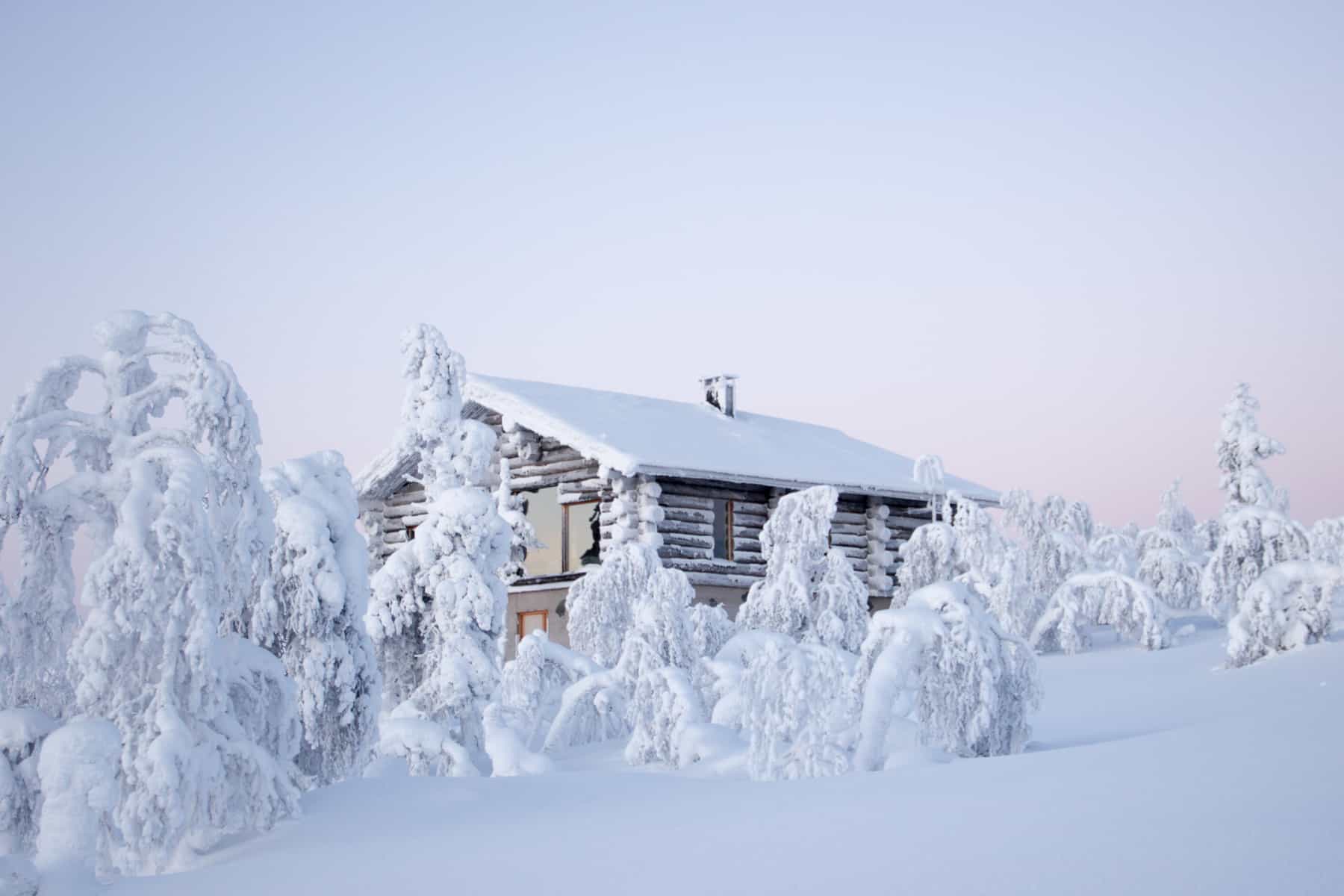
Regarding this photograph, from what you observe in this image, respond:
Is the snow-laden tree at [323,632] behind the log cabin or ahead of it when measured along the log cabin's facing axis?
ahead

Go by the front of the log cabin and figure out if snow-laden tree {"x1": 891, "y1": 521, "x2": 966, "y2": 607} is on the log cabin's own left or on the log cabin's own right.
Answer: on the log cabin's own left

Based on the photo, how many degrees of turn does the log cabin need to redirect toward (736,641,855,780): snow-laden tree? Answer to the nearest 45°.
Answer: approximately 45° to its left

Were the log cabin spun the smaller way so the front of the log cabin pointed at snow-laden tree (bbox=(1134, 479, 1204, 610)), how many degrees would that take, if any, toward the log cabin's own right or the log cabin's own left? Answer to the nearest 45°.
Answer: approximately 135° to the log cabin's own left

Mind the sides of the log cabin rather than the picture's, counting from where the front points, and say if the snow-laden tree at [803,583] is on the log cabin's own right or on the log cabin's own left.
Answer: on the log cabin's own left

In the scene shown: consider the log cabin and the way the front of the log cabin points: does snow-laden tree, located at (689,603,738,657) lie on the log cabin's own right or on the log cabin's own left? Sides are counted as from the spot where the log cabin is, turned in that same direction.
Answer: on the log cabin's own left

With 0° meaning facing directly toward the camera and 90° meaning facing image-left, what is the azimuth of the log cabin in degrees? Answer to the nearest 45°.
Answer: approximately 45°

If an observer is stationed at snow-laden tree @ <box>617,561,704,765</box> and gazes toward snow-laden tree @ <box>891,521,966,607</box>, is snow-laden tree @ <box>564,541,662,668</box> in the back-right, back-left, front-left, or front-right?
front-left

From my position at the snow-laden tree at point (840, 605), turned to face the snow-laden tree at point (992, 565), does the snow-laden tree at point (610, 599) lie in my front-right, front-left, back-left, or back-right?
back-left

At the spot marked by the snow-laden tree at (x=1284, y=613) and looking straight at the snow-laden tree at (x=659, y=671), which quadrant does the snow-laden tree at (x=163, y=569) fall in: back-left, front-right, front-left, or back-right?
front-left

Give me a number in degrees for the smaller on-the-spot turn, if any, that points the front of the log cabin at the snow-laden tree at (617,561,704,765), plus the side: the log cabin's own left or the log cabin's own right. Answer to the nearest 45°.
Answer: approximately 45° to the log cabin's own left

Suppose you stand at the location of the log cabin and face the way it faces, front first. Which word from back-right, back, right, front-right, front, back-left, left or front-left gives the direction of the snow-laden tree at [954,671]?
front-left
